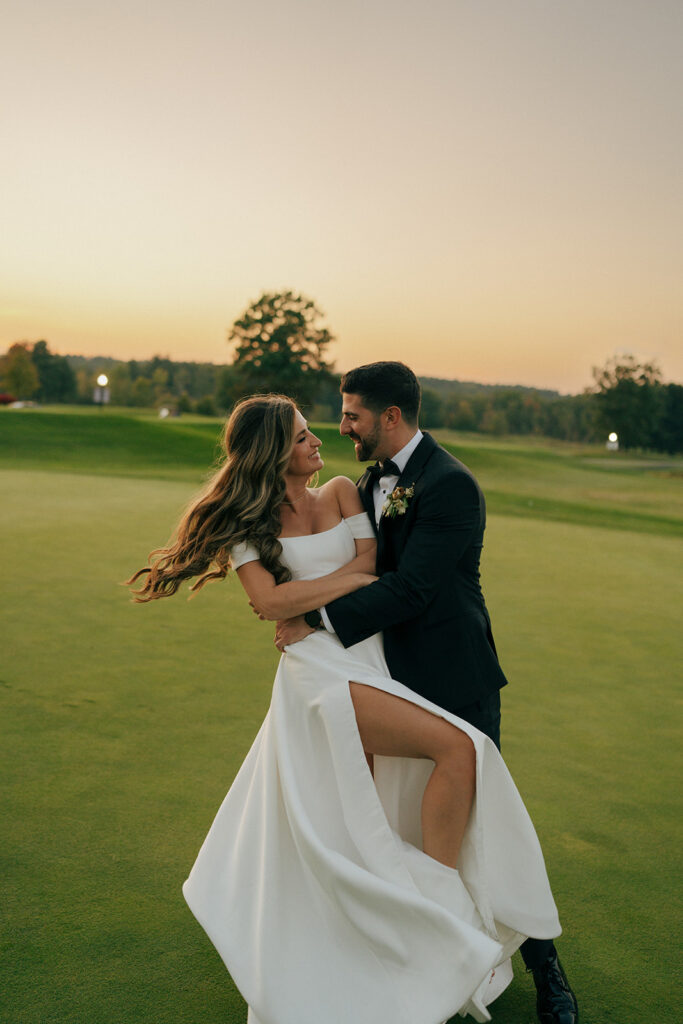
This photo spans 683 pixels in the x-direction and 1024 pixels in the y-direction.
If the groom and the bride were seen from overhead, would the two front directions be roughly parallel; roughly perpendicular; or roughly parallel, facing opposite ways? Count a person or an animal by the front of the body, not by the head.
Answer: roughly perpendicular

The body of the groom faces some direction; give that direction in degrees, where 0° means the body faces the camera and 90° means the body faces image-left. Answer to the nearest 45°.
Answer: approximately 45°

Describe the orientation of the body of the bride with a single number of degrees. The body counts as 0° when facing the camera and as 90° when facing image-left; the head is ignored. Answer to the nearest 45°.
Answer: approximately 315°

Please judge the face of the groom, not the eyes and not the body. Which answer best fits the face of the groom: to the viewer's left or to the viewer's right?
to the viewer's left

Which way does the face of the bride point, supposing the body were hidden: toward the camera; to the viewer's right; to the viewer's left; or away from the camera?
to the viewer's right
